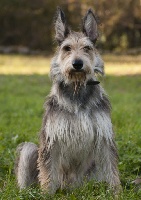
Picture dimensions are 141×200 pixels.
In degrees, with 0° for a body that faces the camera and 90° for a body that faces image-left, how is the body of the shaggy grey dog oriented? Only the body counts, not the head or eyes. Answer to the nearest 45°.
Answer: approximately 0°
